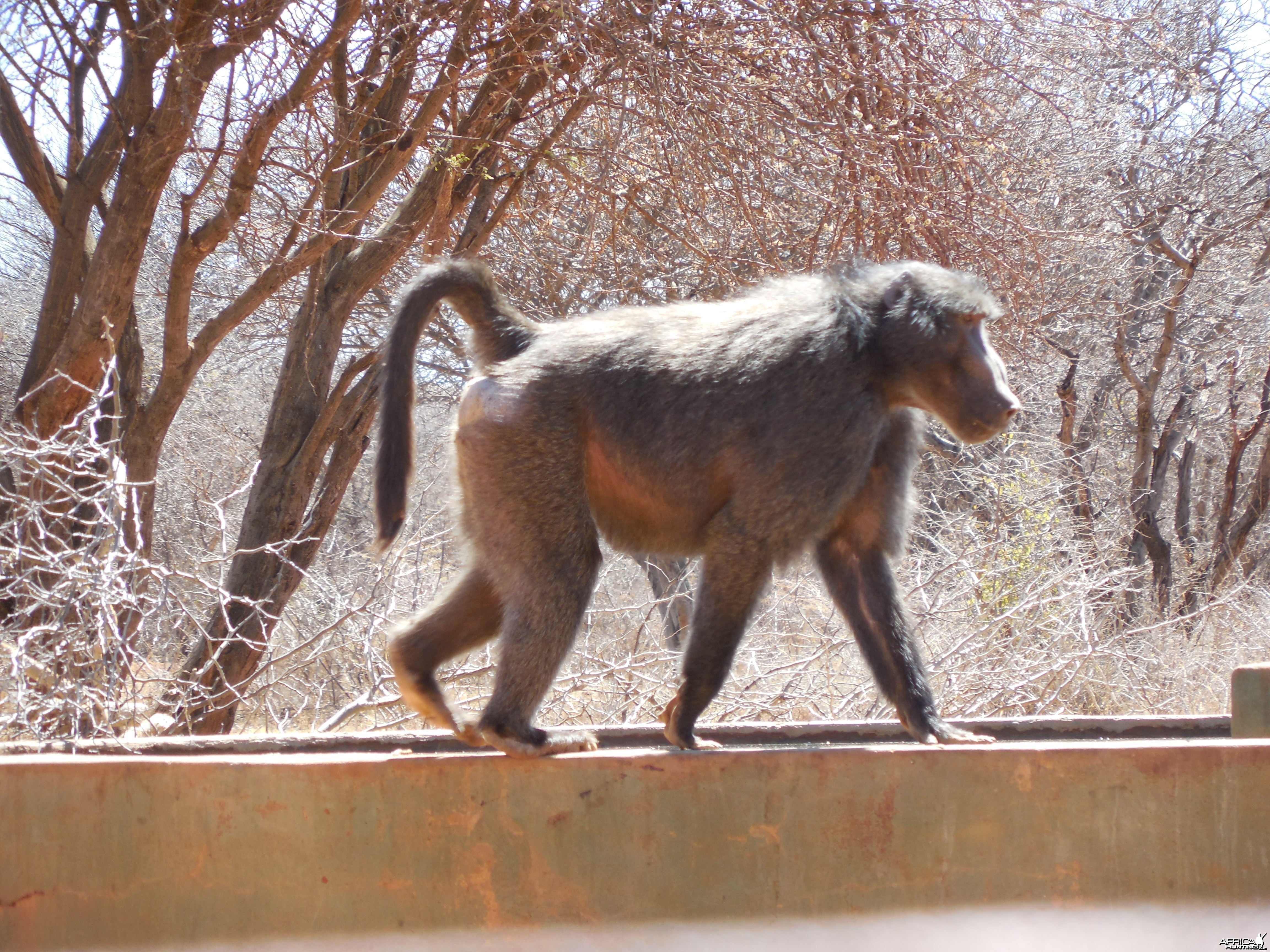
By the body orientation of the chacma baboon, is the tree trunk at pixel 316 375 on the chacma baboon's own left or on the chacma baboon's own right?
on the chacma baboon's own left

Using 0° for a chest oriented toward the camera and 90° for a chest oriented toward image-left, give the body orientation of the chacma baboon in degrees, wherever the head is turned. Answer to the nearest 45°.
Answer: approximately 270°
